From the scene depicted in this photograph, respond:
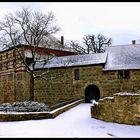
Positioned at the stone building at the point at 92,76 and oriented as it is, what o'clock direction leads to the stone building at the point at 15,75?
the stone building at the point at 15,75 is roughly at 4 o'clock from the stone building at the point at 92,76.

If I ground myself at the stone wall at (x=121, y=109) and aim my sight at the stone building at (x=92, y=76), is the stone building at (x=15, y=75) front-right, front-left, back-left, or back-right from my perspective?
front-left

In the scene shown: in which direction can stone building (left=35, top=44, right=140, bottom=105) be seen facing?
toward the camera

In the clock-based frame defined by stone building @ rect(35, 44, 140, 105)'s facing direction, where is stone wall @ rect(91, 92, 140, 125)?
The stone wall is roughly at 12 o'clock from the stone building.

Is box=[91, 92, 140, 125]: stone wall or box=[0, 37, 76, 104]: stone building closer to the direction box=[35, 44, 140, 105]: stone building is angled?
the stone wall
